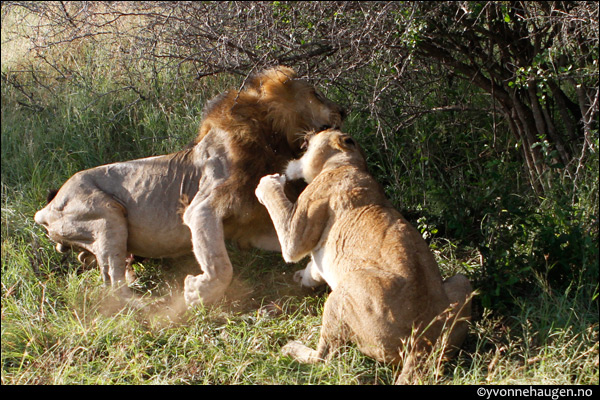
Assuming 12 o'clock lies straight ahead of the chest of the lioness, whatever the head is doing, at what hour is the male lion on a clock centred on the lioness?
The male lion is roughly at 12 o'clock from the lioness.

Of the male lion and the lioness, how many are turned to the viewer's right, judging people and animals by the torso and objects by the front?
1

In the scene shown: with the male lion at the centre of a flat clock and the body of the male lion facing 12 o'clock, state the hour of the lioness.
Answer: The lioness is roughly at 2 o'clock from the male lion.

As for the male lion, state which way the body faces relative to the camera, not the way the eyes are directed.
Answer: to the viewer's right

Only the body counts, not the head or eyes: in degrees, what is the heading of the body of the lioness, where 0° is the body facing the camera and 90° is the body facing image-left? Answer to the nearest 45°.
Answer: approximately 135°
